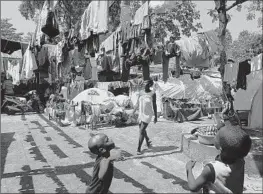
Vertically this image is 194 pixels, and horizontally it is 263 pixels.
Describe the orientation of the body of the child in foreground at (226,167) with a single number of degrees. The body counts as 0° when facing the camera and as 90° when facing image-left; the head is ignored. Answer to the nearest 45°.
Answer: approximately 135°

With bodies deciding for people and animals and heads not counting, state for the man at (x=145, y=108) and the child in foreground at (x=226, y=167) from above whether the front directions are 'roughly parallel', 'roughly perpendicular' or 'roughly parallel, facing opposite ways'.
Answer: roughly perpendicular

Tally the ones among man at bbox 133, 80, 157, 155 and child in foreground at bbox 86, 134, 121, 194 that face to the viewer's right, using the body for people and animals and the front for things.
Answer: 1

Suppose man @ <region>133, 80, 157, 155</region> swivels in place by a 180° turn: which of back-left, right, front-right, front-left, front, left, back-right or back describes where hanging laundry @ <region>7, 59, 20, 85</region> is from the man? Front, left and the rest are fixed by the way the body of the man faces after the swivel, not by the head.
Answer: left

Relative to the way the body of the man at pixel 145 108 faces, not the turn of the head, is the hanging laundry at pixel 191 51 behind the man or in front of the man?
behind

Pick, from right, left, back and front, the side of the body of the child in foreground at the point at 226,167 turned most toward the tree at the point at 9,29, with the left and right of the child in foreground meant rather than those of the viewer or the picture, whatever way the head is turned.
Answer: front

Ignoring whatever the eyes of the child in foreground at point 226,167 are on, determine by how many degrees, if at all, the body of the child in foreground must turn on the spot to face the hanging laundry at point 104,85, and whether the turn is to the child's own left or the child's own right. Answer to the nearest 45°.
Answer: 0° — they already face it

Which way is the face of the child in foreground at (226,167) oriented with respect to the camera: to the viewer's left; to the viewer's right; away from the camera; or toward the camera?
away from the camera

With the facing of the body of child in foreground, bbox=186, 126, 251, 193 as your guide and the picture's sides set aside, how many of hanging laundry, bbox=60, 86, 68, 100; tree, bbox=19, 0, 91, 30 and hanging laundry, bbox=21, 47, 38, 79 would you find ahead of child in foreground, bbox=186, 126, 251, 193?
3

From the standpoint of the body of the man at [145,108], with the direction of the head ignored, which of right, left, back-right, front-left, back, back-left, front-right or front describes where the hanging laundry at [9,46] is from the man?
right
